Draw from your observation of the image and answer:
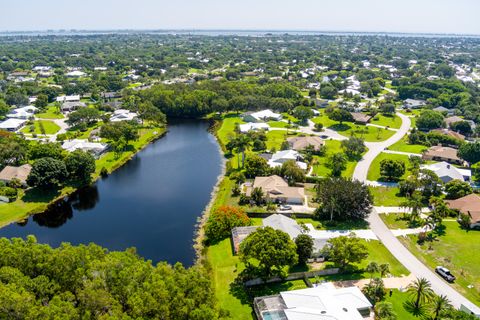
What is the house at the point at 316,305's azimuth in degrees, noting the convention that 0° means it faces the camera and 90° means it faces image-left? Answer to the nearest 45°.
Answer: approximately 270°

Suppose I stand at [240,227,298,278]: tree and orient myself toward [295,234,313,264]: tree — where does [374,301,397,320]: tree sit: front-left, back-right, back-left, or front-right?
front-right

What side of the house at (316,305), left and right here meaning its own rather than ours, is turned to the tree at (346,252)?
left

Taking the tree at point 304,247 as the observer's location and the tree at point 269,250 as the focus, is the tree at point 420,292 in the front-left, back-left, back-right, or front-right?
back-left

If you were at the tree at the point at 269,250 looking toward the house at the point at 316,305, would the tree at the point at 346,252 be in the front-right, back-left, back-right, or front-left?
front-left

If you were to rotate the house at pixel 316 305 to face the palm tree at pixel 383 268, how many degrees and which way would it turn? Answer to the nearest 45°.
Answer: approximately 45° to its left

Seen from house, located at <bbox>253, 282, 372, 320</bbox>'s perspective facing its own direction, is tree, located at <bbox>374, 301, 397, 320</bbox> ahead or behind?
ahead

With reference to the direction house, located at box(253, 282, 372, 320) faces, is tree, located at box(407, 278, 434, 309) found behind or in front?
in front
